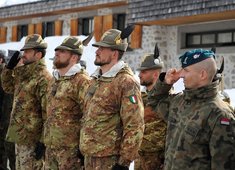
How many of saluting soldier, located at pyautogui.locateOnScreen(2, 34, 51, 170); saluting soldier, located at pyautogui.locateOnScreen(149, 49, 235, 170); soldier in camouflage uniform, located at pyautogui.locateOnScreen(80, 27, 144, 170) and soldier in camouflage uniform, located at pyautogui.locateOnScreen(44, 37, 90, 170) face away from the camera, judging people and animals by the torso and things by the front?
0

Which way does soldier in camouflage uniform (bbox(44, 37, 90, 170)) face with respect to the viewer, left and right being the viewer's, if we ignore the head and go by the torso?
facing the viewer and to the left of the viewer

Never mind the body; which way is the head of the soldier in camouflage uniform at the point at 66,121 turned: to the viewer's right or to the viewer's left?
to the viewer's left

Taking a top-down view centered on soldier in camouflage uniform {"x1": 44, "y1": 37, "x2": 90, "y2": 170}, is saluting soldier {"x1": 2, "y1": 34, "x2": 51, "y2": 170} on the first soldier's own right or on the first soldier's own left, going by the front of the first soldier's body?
on the first soldier's own right

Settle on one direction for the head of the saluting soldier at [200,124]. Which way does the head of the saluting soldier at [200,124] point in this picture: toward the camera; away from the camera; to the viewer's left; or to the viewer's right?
to the viewer's left

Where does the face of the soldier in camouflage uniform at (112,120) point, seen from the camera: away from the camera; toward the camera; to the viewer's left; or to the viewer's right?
to the viewer's left

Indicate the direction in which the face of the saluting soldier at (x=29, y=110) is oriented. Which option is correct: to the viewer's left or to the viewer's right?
to the viewer's left

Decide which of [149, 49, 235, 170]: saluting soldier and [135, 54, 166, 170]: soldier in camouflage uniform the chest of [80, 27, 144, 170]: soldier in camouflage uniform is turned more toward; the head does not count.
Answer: the saluting soldier

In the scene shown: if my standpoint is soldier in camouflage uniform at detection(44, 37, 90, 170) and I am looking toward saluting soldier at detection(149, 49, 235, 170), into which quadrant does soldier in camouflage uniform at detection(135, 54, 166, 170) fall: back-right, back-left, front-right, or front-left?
front-left

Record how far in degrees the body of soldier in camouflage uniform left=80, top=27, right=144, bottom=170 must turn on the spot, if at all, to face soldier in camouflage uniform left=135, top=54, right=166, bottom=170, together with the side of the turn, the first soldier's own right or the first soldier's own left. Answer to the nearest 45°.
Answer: approximately 180°

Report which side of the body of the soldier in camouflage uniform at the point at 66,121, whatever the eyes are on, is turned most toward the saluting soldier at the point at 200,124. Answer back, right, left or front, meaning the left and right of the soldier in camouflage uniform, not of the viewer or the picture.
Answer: left

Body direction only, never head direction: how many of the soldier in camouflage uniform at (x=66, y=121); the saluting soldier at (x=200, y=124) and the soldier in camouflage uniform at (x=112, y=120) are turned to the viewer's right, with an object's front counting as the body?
0
